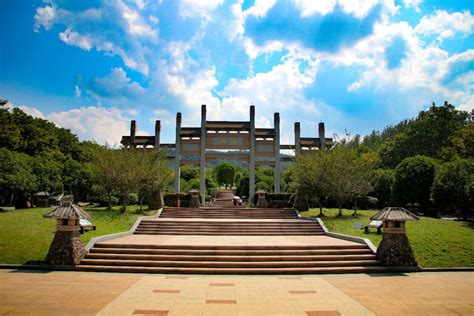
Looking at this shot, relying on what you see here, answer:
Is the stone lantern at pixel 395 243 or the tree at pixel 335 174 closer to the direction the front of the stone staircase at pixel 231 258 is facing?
the stone lantern

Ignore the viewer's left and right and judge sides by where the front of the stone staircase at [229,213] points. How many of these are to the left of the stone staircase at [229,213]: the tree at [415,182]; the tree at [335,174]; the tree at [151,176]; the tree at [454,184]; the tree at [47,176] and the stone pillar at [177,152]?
3

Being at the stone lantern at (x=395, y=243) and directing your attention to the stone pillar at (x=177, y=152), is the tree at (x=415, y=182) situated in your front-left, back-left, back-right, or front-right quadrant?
front-right

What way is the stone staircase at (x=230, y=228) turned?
toward the camera

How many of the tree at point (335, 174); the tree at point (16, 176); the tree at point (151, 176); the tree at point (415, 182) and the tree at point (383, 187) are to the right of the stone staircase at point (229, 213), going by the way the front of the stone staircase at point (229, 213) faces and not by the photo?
2

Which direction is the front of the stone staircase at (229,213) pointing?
toward the camera

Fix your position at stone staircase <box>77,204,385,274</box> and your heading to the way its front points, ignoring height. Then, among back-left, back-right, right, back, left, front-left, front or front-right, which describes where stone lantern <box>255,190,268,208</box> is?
back

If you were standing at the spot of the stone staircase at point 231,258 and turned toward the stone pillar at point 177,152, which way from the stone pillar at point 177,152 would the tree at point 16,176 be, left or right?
left

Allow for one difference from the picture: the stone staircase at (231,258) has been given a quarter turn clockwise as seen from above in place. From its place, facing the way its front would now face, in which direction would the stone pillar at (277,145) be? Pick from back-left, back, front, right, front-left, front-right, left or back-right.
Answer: right

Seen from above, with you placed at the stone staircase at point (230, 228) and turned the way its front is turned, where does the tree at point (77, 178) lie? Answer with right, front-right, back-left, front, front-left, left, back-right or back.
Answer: back-right

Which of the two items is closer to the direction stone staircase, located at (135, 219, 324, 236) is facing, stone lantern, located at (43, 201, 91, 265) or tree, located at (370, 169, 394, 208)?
the stone lantern

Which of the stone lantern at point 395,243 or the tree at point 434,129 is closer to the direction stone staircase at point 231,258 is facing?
the stone lantern

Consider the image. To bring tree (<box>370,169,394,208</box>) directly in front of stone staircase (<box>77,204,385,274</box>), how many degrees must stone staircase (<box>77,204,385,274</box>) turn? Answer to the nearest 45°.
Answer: approximately 135° to its left
